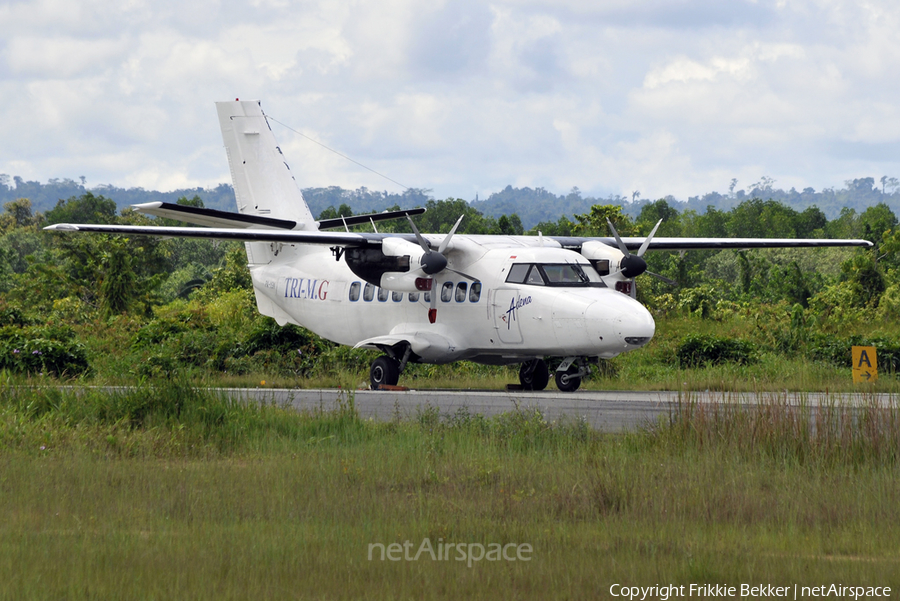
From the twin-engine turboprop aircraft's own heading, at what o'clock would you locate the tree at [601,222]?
The tree is roughly at 8 o'clock from the twin-engine turboprop aircraft.
